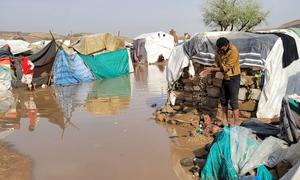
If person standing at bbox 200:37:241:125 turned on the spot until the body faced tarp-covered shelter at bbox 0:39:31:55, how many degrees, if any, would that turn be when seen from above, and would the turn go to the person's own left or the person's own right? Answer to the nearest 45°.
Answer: approximately 90° to the person's own right

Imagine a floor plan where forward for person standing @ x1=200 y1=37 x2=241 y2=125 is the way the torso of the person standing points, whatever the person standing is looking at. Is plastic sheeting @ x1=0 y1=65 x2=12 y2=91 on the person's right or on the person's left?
on the person's right

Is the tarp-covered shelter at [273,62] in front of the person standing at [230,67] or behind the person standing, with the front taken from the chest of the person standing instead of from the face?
behind

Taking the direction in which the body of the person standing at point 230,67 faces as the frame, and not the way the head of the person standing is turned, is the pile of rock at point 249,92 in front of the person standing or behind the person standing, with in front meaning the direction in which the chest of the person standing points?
behind

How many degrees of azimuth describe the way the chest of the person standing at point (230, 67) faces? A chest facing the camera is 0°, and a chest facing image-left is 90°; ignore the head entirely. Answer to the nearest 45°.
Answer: approximately 45°

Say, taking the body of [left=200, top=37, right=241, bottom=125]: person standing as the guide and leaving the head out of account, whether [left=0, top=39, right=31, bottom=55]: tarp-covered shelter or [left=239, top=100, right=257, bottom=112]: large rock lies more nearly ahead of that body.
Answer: the tarp-covered shelter

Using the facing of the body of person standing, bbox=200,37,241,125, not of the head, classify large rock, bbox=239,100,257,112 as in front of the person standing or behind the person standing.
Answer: behind
